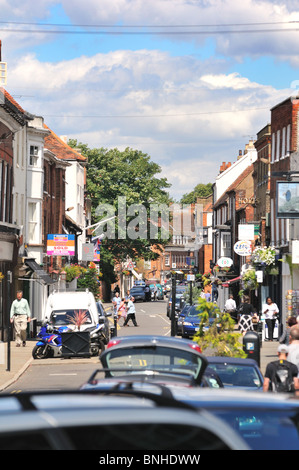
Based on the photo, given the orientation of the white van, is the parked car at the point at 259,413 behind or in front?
in front

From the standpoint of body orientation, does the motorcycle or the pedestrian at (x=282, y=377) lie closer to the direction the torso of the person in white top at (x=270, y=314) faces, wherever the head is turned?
the pedestrian

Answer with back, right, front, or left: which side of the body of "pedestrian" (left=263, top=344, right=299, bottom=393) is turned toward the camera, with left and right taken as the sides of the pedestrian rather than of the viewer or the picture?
back

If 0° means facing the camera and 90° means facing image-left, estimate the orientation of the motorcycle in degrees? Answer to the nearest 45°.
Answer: approximately 45°

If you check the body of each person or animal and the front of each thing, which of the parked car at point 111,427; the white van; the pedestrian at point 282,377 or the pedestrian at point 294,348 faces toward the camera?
the white van

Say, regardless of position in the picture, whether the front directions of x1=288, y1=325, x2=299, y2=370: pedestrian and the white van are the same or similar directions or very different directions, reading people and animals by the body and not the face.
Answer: very different directions

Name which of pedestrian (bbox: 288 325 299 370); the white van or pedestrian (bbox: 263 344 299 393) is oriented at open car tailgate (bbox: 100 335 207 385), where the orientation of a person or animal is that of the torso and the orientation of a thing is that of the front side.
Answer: the white van

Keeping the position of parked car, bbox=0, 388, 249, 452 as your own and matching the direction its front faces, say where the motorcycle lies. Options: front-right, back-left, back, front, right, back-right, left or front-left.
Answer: left

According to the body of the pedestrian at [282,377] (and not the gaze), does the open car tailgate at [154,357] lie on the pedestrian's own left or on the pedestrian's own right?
on the pedestrian's own left
